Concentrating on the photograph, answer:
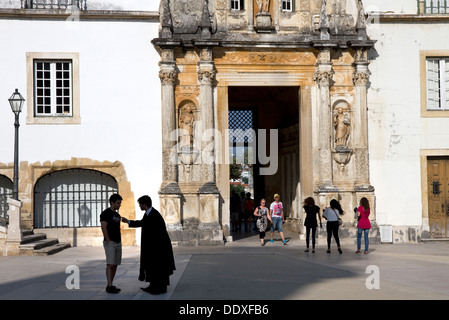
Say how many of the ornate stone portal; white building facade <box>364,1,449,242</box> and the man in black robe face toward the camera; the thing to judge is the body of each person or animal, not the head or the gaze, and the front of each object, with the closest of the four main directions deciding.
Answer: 2

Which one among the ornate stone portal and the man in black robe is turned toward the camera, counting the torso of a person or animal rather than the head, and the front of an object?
the ornate stone portal

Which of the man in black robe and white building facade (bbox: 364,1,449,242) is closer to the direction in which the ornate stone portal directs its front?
the man in black robe

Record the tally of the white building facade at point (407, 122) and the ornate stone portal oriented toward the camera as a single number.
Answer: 2

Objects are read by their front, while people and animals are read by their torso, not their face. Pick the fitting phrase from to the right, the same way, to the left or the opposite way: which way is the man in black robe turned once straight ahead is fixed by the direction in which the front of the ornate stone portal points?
to the right

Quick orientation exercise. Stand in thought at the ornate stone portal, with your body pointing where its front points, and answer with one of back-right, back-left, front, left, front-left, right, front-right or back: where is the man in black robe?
front

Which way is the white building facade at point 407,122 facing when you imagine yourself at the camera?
facing the viewer

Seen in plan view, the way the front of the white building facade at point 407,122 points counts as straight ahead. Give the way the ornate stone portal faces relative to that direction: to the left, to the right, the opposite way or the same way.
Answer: the same way

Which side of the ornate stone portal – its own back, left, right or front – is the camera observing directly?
front

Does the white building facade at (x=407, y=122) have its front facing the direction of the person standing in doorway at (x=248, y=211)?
no

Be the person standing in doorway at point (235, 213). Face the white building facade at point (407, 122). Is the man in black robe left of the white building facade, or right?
right

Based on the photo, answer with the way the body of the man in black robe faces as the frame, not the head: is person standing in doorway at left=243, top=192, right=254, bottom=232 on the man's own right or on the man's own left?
on the man's own right

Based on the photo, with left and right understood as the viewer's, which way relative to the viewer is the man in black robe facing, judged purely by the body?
facing to the left of the viewer

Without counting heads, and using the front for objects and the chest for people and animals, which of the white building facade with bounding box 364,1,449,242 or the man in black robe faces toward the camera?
the white building facade

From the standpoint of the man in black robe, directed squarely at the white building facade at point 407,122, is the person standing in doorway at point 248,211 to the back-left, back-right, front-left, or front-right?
front-left

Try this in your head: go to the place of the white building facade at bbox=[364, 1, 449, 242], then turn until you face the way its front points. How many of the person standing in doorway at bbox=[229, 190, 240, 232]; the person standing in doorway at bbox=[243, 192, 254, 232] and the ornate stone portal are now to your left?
0
